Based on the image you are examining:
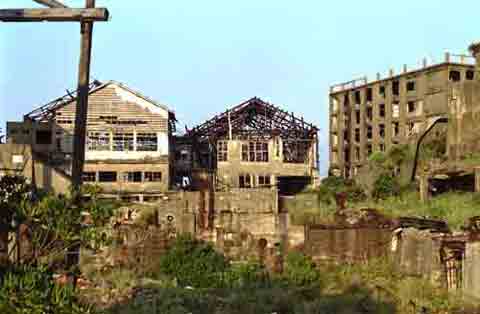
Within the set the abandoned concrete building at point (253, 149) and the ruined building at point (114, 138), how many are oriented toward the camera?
2

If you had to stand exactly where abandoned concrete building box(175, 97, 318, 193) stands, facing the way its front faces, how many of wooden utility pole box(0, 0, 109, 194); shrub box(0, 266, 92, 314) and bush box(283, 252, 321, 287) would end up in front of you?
3

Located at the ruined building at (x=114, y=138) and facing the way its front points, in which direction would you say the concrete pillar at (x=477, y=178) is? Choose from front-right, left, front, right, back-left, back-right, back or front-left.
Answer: front-left

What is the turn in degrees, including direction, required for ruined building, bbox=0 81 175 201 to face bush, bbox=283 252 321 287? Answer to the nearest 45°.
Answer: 0° — it already faces it

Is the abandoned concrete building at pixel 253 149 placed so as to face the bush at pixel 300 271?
yes

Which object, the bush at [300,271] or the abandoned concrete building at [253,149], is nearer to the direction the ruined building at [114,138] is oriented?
the bush

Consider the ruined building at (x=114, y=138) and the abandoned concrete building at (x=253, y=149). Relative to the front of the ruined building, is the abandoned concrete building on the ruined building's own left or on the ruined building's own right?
on the ruined building's own left

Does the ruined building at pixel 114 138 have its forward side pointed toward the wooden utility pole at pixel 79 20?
yes

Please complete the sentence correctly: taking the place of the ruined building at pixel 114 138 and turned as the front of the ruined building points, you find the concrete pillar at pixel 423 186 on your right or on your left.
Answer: on your left

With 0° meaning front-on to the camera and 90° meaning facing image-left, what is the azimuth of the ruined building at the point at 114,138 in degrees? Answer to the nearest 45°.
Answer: approximately 0°
